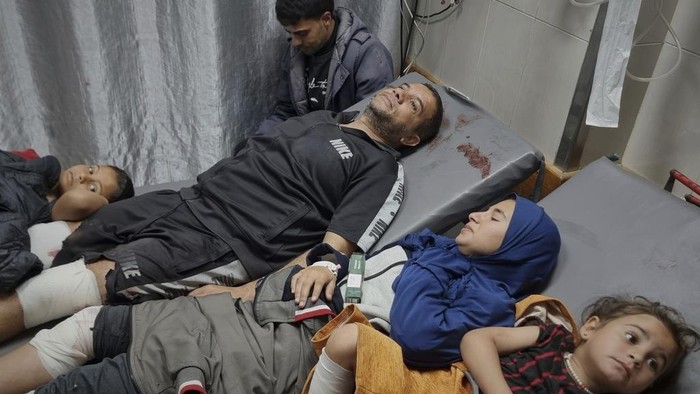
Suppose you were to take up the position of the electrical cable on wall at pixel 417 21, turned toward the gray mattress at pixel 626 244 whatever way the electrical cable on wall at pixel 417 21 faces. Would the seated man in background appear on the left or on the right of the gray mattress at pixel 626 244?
right

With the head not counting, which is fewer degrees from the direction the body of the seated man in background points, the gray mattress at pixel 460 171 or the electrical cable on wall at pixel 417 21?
the gray mattress

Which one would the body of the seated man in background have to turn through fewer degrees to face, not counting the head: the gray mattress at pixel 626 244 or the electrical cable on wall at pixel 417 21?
the gray mattress

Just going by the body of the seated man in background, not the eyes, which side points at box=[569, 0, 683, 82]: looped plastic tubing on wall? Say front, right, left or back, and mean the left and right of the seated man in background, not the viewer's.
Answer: left

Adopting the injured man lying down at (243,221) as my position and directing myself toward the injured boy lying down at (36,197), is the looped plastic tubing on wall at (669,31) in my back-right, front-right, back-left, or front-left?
back-right

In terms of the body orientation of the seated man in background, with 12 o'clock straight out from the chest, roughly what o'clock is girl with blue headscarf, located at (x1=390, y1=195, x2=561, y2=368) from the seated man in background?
The girl with blue headscarf is roughly at 10 o'clock from the seated man in background.

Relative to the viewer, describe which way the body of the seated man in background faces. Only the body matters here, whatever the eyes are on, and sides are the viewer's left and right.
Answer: facing the viewer and to the left of the viewer

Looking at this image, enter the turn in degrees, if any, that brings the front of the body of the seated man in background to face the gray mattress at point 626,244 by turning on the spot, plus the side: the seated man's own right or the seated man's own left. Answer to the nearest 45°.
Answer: approximately 90° to the seated man's own left
